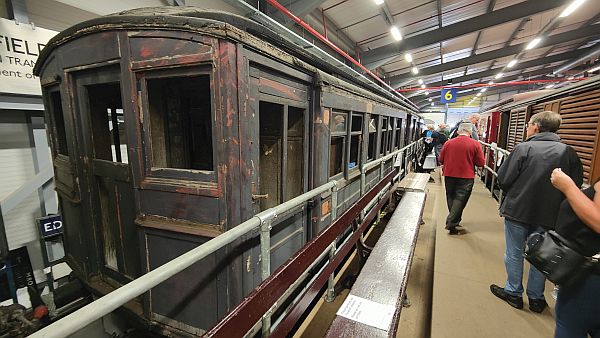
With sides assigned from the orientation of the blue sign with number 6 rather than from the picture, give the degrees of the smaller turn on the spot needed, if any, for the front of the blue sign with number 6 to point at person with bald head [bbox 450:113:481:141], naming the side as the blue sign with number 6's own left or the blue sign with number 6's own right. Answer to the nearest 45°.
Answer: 0° — it already faces them

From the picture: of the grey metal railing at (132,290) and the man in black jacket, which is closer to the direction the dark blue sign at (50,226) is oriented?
the grey metal railing

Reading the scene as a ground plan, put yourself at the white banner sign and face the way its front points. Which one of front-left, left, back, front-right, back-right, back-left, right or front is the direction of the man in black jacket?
front

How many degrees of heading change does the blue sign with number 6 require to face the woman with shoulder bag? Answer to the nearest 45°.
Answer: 0° — it already faces them

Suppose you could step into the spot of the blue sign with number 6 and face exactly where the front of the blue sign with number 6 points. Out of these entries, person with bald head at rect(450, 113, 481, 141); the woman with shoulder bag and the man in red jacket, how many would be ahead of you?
3

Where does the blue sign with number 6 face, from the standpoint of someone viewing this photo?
facing the viewer

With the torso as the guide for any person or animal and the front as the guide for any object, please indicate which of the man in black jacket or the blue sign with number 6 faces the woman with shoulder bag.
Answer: the blue sign with number 6

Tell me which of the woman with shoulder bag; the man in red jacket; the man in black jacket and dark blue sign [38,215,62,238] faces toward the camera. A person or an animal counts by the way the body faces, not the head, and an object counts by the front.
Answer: the dark blue sign

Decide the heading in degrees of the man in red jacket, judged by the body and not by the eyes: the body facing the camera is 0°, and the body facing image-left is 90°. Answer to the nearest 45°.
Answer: approximately 180°

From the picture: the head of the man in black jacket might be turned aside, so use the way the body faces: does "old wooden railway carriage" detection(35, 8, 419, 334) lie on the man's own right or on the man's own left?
on the man's own left

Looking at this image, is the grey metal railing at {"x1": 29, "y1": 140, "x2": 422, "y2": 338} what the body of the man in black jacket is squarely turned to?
no

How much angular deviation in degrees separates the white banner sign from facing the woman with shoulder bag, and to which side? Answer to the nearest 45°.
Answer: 0° — it already faces them

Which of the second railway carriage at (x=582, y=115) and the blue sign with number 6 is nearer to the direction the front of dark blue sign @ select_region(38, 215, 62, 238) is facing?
the second railway carriage
